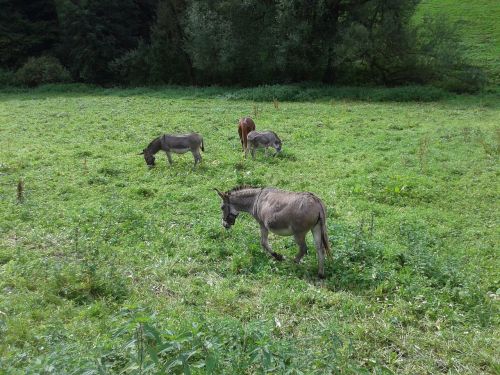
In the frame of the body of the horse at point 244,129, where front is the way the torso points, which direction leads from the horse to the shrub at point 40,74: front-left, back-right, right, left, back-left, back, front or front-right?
front-left

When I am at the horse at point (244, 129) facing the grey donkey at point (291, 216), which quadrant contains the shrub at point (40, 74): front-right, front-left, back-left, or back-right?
back-right

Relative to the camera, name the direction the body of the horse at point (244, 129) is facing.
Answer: away from the camera

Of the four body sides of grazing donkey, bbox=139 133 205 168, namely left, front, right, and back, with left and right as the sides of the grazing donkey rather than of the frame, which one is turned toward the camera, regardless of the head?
left

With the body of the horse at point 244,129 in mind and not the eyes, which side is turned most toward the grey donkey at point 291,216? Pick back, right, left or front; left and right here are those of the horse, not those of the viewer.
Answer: back

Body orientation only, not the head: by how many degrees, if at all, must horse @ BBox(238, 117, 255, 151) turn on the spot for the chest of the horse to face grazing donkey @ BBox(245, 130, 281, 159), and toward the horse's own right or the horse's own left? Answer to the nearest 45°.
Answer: approximately 135° to the horse's own right

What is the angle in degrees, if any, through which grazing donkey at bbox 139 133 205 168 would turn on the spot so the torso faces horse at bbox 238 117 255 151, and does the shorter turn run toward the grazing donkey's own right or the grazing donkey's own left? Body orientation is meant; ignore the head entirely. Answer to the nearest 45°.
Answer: approximately 135° to the grazing donkey's own right

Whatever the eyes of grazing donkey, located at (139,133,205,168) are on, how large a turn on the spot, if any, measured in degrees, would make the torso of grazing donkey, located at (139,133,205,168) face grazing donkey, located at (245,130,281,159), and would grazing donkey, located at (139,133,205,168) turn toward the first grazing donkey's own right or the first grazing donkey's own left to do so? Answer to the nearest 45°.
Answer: approximately 180°

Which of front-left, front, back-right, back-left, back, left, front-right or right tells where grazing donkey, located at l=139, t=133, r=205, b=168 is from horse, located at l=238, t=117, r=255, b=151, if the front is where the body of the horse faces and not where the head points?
back-left

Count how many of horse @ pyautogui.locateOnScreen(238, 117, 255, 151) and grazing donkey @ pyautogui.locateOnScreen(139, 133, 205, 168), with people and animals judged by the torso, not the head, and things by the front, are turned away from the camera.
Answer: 1

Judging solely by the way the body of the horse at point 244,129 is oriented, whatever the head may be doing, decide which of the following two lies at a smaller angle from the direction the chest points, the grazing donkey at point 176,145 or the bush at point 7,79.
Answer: the bush

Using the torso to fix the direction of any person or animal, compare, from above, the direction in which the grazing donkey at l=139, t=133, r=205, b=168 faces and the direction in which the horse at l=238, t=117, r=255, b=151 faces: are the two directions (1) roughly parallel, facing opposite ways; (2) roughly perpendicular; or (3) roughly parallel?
roughly perpendicular

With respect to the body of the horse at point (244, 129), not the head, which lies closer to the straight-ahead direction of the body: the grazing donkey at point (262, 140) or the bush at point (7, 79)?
the bush

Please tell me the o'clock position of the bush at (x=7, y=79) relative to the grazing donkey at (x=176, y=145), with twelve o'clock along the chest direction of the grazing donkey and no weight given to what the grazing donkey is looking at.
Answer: The bush is roughly at 2 o'clock from the grazing donkey.
